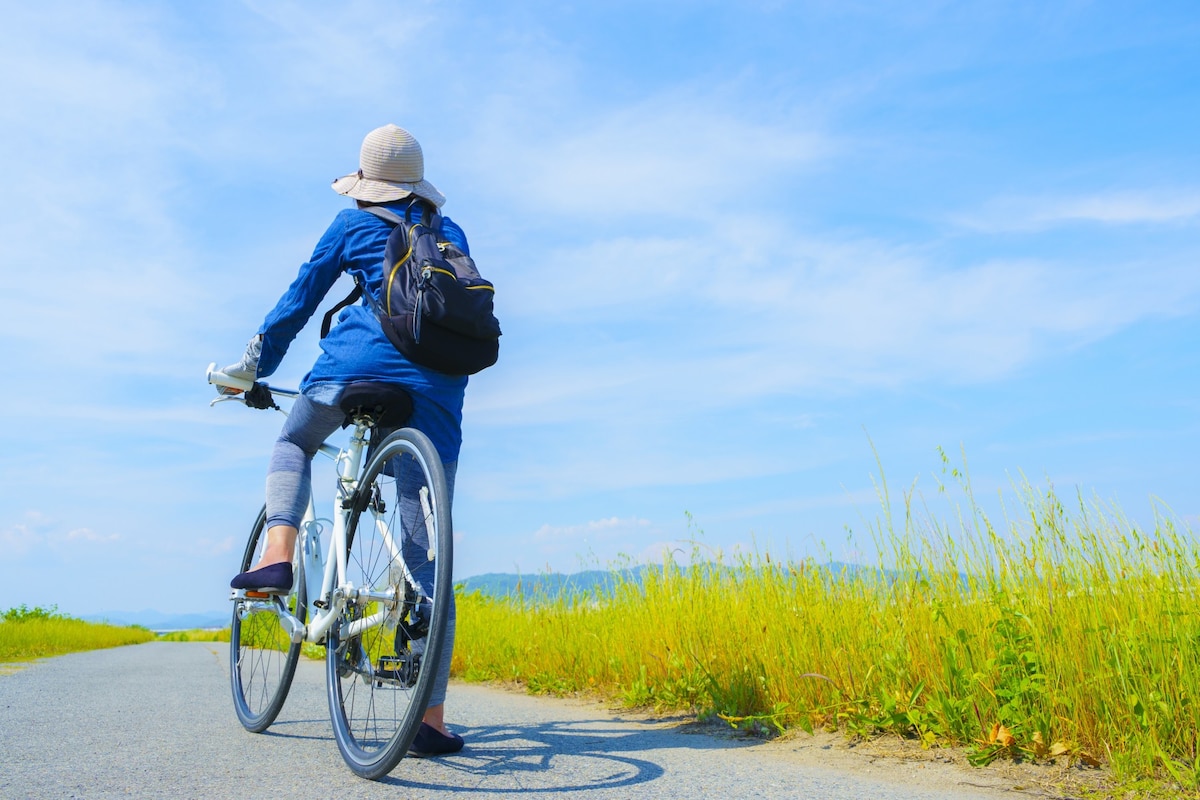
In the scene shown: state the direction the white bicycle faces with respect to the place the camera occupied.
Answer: facing away from the viewer and to the left of the viewer

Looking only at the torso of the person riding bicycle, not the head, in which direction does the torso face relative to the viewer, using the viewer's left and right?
facing away from the viewer and to the left of the viewer

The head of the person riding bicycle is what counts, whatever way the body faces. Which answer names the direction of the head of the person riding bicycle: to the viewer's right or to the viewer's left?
to the viewer's left
